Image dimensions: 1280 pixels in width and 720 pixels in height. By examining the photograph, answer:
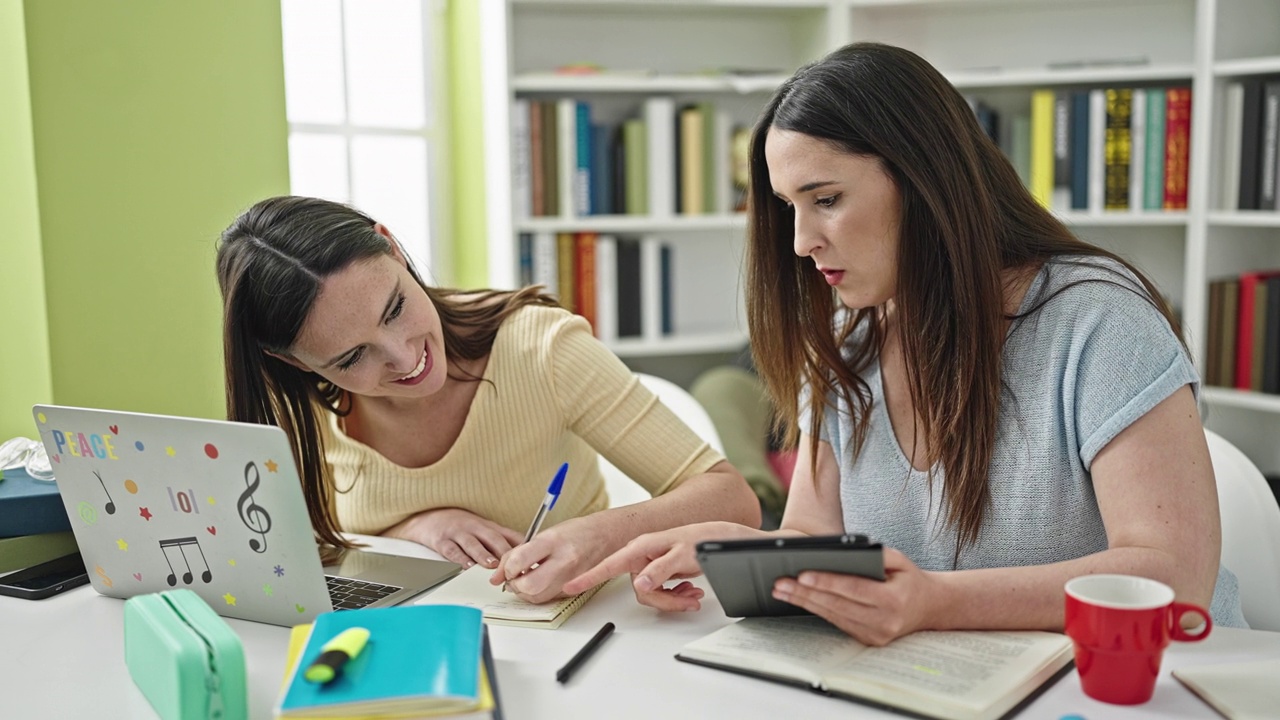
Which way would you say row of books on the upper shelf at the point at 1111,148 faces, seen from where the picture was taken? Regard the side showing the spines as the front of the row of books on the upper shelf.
facing the viewer

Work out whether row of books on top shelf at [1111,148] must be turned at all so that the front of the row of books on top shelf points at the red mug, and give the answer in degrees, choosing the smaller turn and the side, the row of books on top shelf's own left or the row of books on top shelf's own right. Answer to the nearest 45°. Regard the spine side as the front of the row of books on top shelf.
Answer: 0° — it already faces it

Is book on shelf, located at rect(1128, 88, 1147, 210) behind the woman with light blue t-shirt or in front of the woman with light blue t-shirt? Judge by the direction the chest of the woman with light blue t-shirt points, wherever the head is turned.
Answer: behind

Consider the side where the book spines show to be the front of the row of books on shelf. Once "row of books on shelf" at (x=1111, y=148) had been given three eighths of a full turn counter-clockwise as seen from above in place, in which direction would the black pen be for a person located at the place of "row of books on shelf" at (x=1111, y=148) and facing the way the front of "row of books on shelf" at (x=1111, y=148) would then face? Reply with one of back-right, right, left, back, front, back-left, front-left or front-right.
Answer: back-right

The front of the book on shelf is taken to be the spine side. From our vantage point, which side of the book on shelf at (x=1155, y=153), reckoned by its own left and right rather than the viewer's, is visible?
front

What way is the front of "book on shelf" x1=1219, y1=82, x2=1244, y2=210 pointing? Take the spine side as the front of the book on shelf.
toward the camera

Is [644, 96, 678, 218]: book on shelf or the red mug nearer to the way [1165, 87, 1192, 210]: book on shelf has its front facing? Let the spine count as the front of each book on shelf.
the red mug

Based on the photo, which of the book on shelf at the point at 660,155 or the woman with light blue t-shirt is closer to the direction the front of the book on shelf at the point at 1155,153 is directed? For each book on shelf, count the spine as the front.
the woman with light blue t-shirt

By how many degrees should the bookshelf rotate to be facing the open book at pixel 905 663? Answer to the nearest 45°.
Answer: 0° — it already faces it

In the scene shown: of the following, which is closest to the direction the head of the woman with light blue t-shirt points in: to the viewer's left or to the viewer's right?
to the viewer's left

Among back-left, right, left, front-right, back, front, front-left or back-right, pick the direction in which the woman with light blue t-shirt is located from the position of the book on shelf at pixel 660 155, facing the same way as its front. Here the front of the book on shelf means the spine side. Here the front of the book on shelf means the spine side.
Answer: front

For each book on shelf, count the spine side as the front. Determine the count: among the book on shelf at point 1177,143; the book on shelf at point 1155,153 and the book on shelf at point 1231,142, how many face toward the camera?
3
